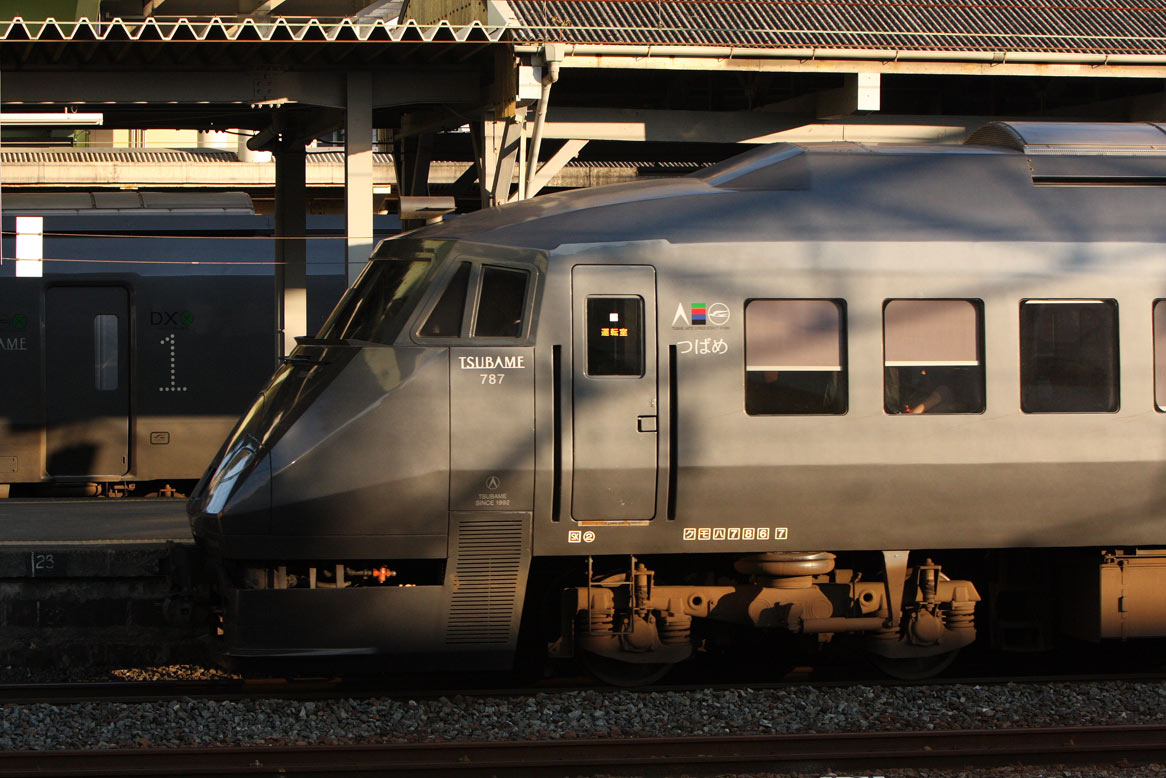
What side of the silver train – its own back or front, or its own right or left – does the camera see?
left

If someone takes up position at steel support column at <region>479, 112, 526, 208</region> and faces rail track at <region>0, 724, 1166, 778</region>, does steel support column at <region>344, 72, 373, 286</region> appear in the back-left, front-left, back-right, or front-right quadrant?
front-right

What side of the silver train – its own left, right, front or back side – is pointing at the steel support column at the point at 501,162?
right

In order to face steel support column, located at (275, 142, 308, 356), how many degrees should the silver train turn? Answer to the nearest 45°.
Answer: approximately 45° to its right

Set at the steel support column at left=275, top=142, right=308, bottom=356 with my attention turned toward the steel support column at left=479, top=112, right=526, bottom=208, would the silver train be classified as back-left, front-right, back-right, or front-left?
front-right

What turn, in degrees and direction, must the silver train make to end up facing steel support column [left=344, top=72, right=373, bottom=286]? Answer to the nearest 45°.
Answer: approximately 45° to its right
